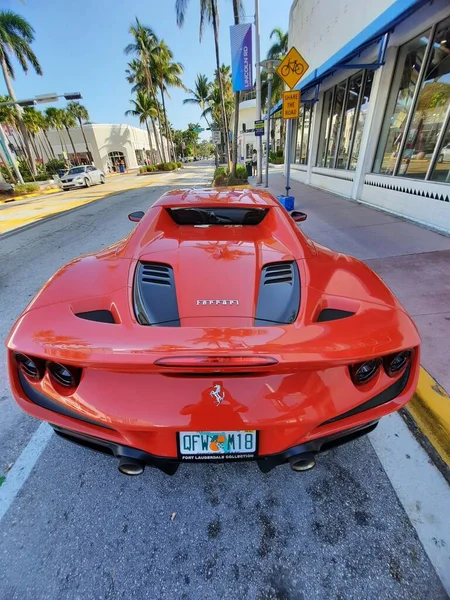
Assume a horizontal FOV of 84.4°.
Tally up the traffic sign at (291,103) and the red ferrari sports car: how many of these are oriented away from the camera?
1

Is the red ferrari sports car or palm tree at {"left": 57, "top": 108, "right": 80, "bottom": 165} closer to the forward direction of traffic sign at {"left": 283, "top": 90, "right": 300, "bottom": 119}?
the red ferrari sports car

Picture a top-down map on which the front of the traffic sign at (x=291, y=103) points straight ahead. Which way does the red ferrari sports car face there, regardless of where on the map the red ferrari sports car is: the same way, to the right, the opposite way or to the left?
the opposite way

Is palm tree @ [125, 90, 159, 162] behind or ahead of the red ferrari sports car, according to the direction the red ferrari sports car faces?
ahead

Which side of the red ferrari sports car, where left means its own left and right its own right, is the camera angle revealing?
back

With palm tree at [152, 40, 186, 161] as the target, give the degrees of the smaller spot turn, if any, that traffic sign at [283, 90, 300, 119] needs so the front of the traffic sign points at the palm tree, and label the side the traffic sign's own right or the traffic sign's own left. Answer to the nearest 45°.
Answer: approximately 135° to the traffic sign's own right

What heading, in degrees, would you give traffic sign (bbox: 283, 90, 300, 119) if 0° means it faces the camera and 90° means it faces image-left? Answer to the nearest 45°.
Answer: approximately 0°

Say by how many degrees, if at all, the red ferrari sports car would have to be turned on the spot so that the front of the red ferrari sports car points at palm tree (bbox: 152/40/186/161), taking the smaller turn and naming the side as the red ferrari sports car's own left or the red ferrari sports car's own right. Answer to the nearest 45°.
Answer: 0° — it already faces it

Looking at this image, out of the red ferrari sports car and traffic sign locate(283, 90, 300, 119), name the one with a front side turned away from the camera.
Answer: the red ferrari sports car

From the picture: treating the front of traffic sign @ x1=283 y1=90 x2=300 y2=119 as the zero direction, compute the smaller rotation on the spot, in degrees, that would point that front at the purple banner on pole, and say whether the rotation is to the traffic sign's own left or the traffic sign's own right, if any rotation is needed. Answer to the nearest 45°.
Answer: approximately 180°

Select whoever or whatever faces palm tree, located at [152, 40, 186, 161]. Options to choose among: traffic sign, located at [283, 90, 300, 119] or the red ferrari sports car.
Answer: the red ferrari sports car

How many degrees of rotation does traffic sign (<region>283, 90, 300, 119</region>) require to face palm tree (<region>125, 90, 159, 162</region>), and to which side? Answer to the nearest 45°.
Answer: approximately 135° to its right

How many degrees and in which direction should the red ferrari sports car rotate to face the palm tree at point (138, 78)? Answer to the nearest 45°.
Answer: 0° — it already faces it

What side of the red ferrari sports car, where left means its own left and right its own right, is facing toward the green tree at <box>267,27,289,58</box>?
front

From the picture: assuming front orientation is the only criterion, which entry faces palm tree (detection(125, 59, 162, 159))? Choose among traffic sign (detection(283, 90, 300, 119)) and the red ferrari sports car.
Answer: the red ferrari sports car

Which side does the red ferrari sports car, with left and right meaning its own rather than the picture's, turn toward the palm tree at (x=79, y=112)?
front

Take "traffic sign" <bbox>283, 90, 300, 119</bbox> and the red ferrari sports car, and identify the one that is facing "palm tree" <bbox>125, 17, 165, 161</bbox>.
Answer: the red ferrari sports car
